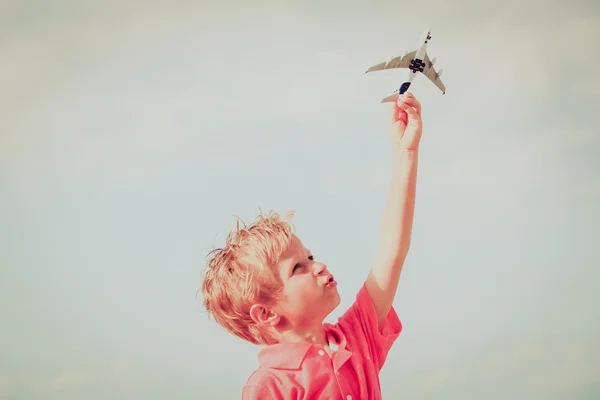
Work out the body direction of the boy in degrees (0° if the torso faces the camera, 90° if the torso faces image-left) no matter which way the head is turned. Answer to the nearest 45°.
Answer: approximately 315°
